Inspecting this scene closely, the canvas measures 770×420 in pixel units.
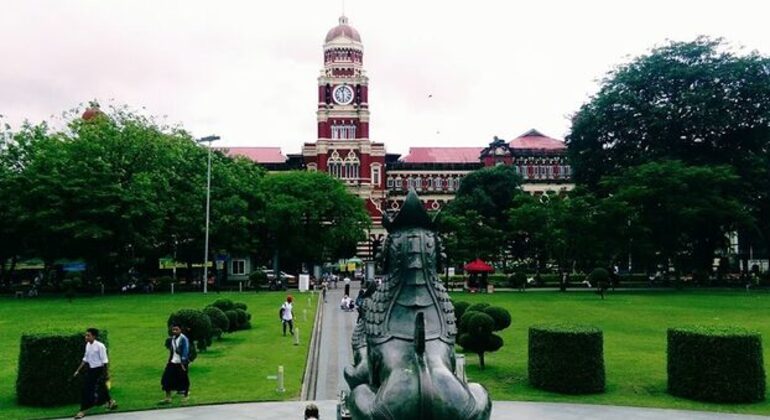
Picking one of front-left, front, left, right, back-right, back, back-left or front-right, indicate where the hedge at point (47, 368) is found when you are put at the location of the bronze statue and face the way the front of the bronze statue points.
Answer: front-left

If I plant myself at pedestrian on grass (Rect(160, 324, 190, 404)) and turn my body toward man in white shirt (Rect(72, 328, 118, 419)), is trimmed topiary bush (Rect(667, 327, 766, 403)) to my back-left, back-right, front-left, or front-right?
back-left

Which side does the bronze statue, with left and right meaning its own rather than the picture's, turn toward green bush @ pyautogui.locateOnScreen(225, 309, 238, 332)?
front

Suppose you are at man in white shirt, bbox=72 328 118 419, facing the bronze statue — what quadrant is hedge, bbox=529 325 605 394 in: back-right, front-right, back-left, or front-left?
front-left

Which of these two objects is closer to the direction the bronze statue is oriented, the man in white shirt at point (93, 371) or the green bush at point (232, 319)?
the green bush

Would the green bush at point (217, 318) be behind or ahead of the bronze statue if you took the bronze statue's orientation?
ahead

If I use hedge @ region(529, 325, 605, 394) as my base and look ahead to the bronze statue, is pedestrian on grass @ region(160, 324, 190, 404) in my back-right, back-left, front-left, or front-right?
front-right

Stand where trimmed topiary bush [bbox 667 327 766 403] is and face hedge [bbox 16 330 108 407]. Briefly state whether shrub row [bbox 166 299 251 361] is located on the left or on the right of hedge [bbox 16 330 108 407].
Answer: right

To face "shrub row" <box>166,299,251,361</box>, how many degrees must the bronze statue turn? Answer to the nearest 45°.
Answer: approximately 45° to its left

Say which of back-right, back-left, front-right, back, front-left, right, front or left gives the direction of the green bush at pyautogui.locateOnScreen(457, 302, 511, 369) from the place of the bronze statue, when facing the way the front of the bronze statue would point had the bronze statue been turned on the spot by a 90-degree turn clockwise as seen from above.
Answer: left

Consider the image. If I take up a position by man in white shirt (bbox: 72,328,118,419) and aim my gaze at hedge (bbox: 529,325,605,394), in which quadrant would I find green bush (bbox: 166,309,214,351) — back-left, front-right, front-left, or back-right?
front-left

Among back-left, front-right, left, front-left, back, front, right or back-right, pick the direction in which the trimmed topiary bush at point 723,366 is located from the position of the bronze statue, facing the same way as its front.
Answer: front-right

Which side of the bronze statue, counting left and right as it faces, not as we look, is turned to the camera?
back

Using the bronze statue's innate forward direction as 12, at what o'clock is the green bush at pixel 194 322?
The green bush is roughly at 11 o'clock from the bronze statue.
